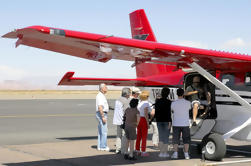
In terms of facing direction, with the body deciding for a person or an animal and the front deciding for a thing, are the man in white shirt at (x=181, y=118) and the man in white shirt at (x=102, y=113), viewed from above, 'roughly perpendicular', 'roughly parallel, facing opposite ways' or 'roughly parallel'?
roughly perpendicular

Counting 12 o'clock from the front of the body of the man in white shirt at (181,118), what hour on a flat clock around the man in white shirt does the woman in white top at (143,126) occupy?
The woman in white top is roughly at 10 o'clock from the man in white shirt.

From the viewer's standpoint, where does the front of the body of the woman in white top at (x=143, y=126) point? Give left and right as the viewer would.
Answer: facing away from the viewer and to the right of the viewer

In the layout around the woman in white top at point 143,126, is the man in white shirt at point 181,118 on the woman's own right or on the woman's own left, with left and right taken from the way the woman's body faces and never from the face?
on the woman's own right

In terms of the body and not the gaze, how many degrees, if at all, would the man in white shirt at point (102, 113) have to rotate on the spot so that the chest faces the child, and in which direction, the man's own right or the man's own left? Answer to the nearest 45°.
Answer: approximately 45° to the man's own right

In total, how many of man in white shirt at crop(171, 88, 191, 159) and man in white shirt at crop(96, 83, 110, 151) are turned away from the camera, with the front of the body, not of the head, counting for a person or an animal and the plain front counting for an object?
1

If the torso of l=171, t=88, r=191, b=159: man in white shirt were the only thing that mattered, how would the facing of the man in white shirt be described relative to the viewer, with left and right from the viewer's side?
facing away from the viewer

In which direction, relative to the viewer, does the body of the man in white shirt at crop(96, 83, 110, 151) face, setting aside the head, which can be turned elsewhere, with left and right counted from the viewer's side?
facing to the right of the viewer
